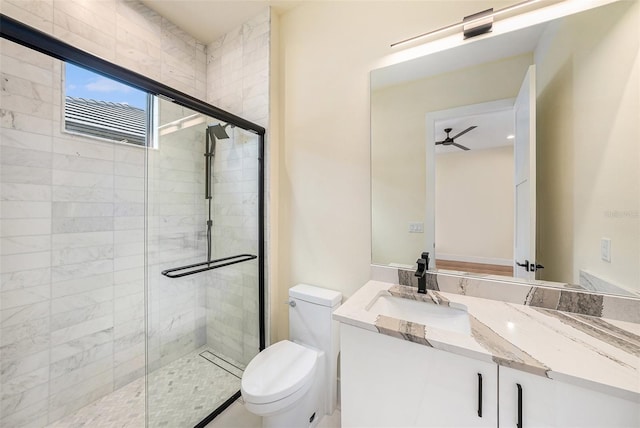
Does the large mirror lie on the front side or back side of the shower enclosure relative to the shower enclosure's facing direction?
on the front side

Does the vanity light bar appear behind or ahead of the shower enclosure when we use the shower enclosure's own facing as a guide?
ahead

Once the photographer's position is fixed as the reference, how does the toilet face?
facing the viewer and to the left of the viewer

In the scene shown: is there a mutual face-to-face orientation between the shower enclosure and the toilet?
no

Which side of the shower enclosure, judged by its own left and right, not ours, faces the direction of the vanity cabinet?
front

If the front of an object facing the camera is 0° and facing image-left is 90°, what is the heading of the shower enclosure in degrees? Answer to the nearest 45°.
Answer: approximately 315°

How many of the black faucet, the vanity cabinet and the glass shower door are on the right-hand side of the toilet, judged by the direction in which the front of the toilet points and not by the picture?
1

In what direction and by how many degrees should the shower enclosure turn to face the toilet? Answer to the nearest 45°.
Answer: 0° — it already faces it

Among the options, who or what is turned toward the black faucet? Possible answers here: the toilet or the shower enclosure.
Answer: the shower enclosure

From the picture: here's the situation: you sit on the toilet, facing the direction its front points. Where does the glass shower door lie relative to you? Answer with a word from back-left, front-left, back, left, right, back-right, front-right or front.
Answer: right

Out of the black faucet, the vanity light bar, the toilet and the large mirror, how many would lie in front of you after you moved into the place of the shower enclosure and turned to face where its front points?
4

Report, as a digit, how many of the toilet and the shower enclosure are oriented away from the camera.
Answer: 0
